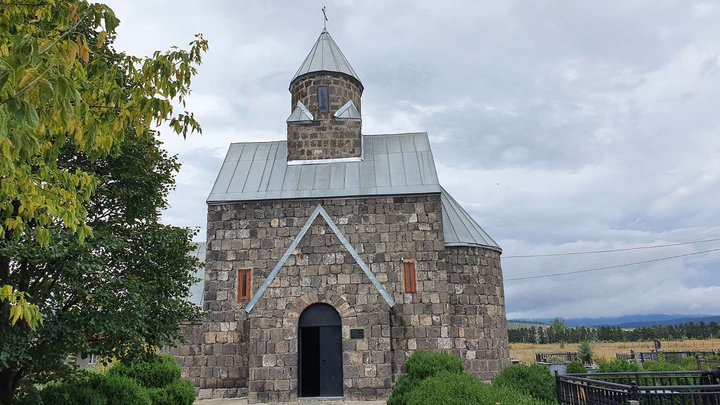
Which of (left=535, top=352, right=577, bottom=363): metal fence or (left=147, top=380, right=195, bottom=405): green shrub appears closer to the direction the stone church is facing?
the green shrub

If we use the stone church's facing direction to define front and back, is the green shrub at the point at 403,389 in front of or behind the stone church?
in front

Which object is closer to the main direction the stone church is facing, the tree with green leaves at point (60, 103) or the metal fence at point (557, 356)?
the tree with green leaves

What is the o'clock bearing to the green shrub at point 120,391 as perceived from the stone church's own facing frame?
The green shrub is roughly at 1 o'clock from the stone church.

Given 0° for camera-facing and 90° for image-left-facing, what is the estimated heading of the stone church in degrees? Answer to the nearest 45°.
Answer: approximately 0°

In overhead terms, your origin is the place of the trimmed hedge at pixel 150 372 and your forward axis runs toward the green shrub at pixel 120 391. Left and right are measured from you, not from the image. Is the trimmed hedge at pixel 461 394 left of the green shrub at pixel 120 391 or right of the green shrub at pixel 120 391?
left

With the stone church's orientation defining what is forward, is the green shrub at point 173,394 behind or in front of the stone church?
in front

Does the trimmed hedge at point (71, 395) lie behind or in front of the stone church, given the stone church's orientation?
in front

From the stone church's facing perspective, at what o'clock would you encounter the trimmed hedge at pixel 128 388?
The trimmed hedge is roughly at 1 o'clock from the stone church.

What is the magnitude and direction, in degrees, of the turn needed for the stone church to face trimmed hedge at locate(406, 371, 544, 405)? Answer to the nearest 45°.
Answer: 0° — it already faces it
